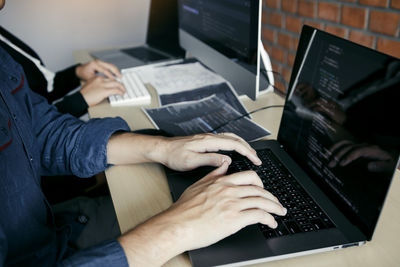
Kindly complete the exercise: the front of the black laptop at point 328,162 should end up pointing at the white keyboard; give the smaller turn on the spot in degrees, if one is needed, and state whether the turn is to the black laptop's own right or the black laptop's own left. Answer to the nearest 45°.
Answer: approximately 90° to the black laptop's own right

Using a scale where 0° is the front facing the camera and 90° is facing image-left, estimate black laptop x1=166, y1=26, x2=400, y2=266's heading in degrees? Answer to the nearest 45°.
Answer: approximately 45°

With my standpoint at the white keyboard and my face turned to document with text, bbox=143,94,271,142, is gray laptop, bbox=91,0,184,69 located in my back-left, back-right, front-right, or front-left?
back-left

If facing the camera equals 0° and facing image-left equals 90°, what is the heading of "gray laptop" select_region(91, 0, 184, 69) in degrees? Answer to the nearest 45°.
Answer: approximately 45°

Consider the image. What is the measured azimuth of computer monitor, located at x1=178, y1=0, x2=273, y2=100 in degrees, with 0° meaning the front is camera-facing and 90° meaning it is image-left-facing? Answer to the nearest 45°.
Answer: approximately 45°
